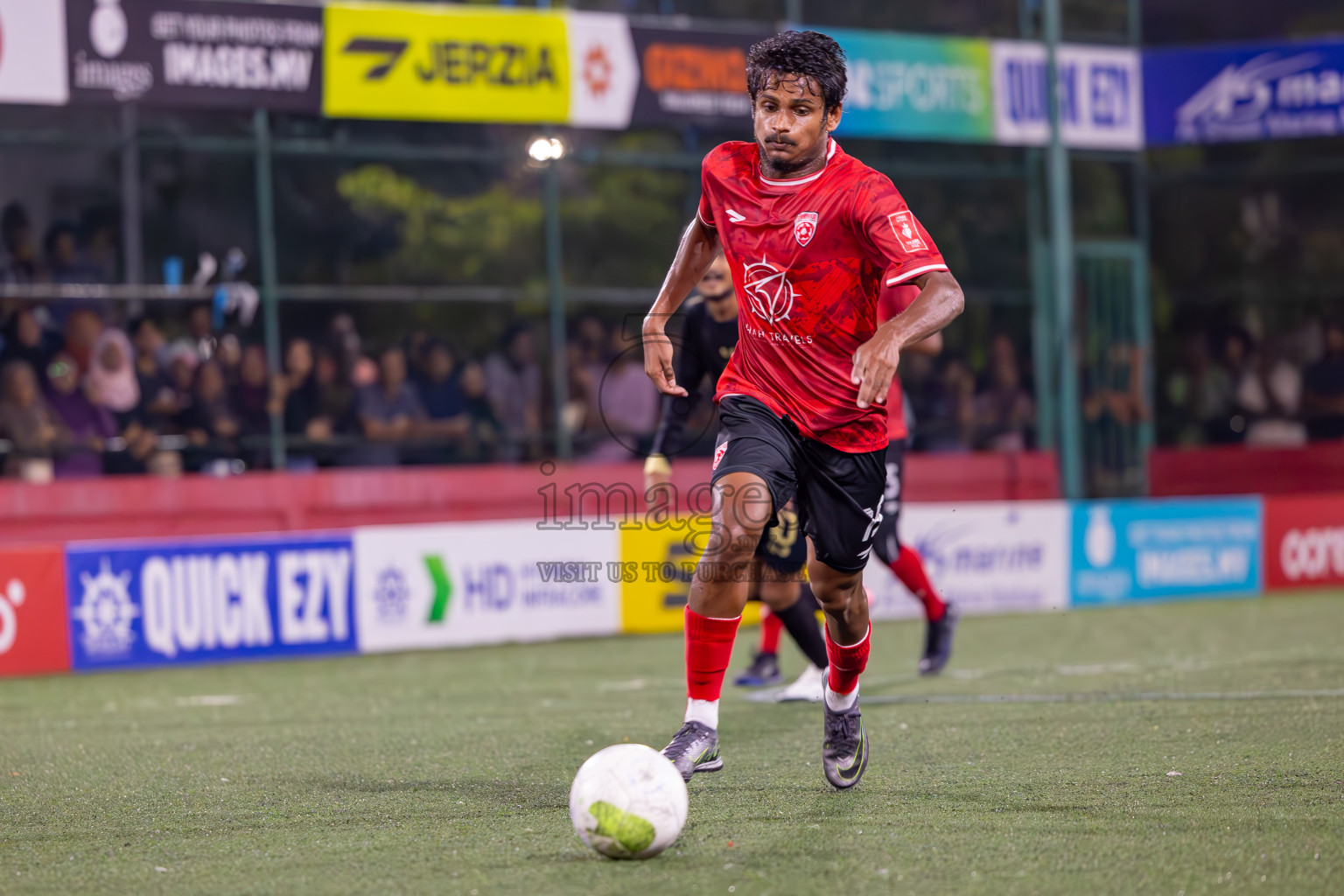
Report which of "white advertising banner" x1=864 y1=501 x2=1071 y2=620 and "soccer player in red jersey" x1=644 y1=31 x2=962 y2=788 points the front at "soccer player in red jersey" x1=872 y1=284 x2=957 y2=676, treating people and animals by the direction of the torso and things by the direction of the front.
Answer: the white advertising banner

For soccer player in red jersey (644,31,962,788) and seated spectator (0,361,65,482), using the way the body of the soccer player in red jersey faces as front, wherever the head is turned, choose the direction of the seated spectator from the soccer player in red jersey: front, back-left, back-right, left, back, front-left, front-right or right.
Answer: right

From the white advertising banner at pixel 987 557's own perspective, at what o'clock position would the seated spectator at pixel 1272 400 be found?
The seated spectator is roughly at 7 o'clock from the white advertising banner.

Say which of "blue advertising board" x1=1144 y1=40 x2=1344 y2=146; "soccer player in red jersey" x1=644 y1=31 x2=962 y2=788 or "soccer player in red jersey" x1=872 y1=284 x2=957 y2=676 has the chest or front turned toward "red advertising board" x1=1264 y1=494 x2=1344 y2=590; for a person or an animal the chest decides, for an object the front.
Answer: the blue advertising board

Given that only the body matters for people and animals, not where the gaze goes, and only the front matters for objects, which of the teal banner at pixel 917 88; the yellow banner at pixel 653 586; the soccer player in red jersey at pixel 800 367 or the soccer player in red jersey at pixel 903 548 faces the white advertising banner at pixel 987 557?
the teal banner

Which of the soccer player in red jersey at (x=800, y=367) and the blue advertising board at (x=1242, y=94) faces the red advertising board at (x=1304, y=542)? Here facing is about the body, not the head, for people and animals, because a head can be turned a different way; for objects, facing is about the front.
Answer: the blue advertising board

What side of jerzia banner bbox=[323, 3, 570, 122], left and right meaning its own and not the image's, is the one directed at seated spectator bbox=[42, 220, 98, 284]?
right

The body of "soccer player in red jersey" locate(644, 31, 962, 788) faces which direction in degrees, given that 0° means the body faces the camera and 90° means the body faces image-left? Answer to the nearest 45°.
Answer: approximately 45°

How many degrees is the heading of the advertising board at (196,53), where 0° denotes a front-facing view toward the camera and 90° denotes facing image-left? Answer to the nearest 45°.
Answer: approximately 0°
